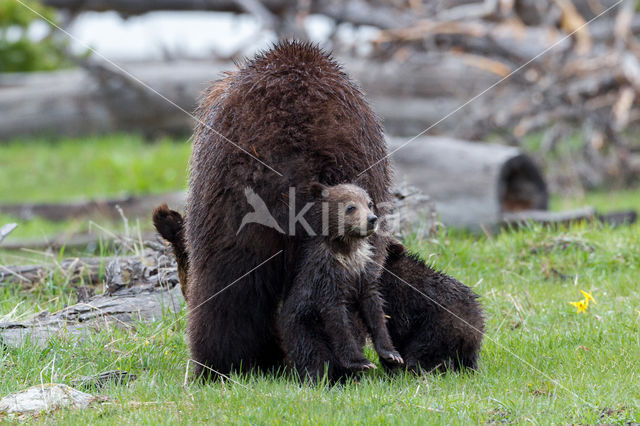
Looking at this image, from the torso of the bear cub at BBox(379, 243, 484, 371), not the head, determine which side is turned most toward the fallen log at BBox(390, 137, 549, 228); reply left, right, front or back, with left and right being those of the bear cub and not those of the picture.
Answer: right

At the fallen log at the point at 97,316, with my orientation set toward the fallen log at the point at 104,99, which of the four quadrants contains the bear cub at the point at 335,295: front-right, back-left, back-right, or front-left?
back-right

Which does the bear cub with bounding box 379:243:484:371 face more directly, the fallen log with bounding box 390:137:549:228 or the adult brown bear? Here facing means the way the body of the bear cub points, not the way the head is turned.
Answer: the adult brown bear

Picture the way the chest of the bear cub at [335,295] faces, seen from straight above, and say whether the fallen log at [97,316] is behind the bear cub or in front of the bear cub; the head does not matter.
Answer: behind

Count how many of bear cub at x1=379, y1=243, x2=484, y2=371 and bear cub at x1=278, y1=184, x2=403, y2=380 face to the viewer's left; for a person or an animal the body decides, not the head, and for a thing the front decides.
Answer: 1

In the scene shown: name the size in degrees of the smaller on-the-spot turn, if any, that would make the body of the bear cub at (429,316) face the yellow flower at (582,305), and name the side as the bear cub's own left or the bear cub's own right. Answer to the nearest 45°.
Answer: approximately 135° to the bear cub's own right

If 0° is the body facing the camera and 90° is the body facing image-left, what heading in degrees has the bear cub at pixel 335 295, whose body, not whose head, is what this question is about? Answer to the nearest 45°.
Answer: approximately 315°

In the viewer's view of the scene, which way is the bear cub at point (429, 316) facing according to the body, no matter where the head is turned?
to the viewer's left

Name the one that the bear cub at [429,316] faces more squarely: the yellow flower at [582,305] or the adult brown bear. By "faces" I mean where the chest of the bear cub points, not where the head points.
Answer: the adult brown bear

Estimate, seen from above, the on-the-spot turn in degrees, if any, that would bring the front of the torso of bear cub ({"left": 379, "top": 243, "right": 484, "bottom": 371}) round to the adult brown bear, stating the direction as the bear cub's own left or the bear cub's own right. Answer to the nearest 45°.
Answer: approximately 45° to the bear cub's own left

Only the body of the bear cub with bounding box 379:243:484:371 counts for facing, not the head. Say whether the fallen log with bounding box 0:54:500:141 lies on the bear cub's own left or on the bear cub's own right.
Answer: on the bear cub's own right
